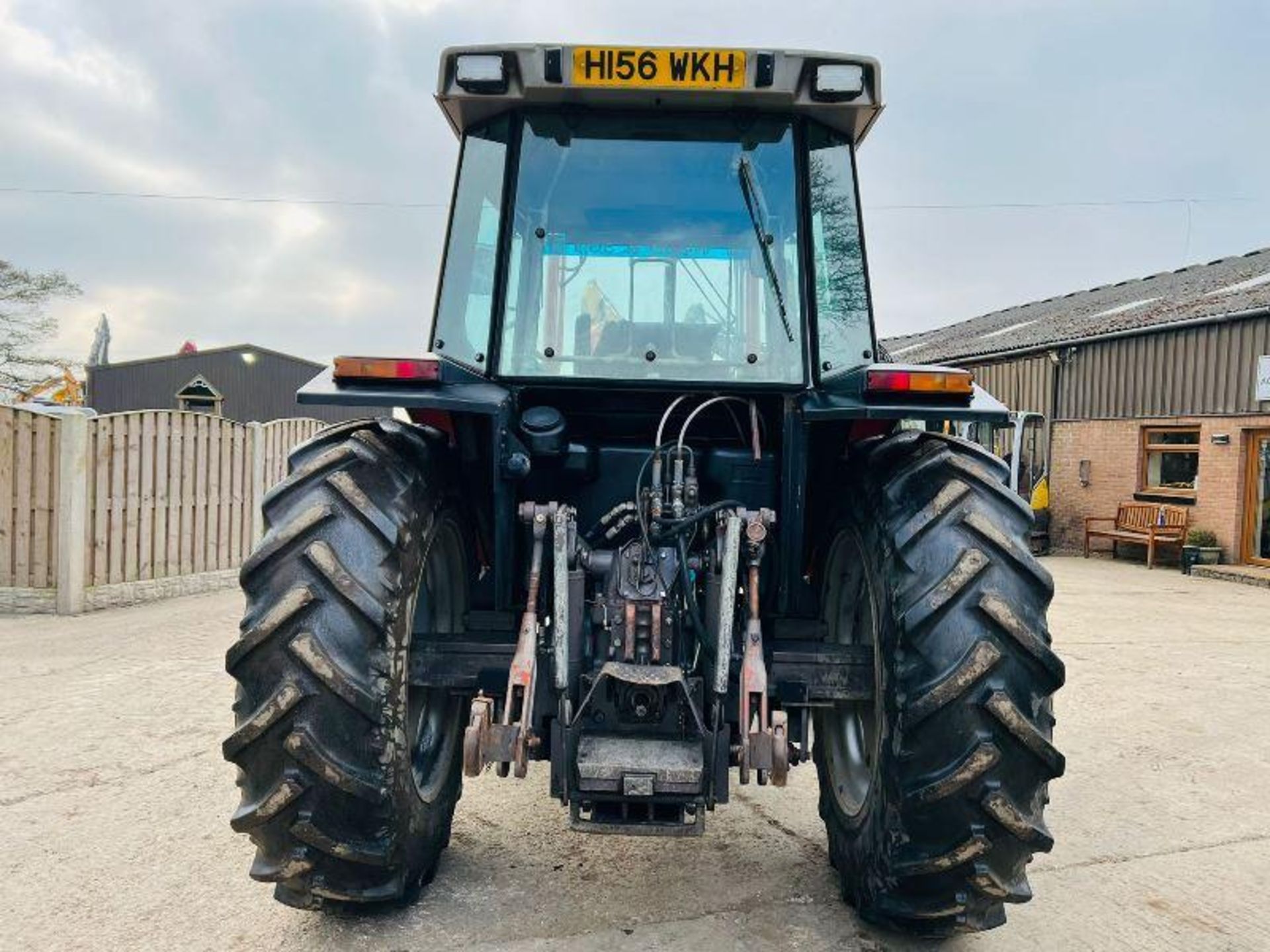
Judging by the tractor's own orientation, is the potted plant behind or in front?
in front

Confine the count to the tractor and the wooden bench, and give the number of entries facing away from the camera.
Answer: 1

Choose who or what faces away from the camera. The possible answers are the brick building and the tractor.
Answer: the tractor

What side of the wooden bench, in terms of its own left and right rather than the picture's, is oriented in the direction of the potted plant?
left

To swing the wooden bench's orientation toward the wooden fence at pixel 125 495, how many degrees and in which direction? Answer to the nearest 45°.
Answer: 0° — it already faces it

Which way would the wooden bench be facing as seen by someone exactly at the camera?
facing the viewer and to the left of the viewer

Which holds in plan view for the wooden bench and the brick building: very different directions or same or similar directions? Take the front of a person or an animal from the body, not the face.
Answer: same or similar directions

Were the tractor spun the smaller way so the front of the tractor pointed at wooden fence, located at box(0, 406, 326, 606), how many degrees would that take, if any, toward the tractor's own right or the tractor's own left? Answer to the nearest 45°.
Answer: approximately 45° to the tractor's own left

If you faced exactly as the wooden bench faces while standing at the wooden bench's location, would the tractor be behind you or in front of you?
in front

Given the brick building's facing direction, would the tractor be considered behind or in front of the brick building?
in front

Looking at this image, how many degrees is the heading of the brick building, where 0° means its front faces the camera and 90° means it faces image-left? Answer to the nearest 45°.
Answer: approximately 45°

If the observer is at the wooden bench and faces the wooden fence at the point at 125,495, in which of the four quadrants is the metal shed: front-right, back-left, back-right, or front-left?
front-right

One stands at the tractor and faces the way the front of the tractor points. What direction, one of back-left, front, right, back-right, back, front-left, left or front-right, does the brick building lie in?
front-right

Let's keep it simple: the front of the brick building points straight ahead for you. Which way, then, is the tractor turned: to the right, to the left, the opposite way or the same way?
to the right

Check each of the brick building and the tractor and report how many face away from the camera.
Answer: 1

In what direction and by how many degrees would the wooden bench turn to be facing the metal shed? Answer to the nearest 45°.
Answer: approximately 45° to its right

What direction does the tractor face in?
away from the camera
